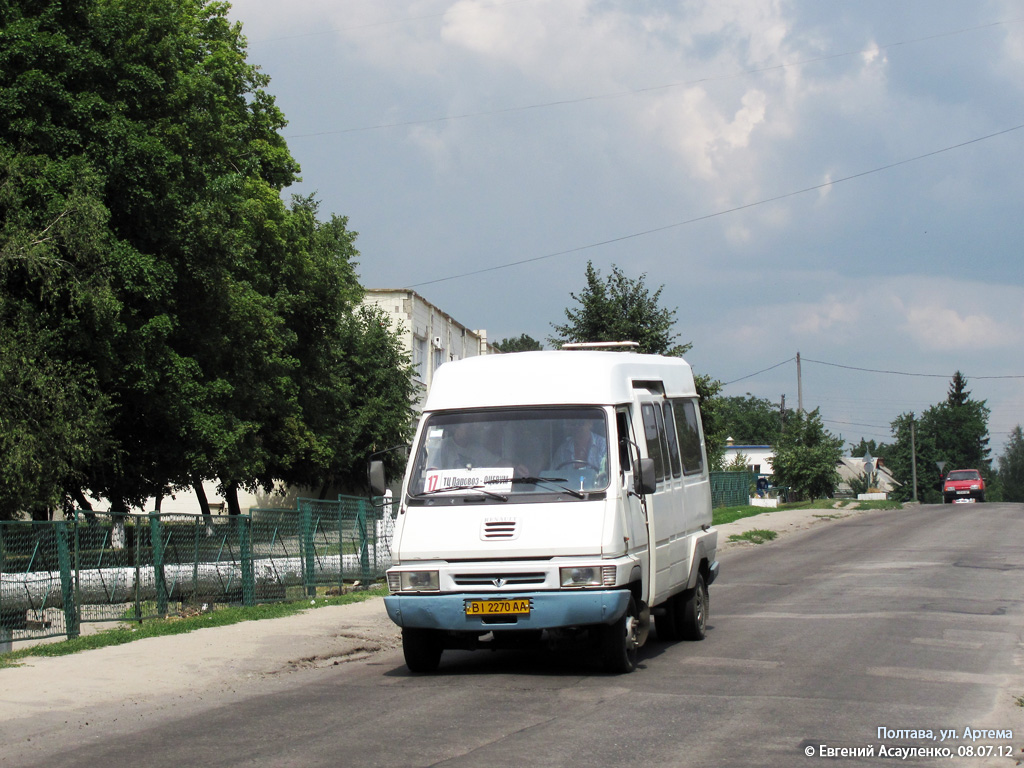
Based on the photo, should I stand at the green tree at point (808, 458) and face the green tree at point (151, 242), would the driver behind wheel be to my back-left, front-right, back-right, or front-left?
front-left

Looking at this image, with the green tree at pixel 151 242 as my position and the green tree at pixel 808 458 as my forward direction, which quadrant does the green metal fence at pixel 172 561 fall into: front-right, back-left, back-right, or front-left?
back-right

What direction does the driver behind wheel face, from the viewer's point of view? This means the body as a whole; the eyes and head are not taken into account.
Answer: toward the camera

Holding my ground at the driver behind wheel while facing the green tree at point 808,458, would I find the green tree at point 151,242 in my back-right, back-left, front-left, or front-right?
front-left

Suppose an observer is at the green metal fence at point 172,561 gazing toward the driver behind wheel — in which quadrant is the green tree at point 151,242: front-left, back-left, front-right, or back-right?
back-left

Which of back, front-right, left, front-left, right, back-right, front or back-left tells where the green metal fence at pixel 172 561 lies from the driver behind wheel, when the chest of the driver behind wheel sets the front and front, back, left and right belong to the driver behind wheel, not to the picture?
back-right

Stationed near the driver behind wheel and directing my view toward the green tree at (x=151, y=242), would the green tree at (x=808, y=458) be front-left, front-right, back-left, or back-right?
front-right

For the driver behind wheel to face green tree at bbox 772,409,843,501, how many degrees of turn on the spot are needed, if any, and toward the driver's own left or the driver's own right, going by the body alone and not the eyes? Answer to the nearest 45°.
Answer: approximately 180°

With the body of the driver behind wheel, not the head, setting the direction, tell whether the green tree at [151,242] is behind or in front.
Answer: behind
